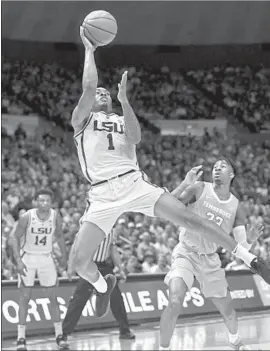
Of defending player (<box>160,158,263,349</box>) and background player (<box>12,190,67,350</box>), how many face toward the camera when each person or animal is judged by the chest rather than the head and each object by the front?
2

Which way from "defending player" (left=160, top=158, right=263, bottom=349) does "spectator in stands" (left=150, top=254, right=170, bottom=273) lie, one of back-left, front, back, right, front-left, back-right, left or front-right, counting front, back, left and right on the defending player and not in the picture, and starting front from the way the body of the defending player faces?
back

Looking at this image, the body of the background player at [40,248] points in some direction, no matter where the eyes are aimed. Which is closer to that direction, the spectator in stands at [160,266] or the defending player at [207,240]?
the defending player

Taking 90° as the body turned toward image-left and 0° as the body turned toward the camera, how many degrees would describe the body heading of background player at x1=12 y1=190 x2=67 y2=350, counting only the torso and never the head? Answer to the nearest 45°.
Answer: approximately 0°
